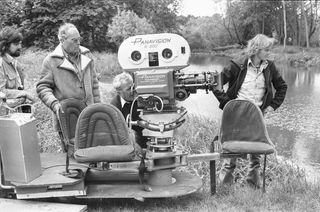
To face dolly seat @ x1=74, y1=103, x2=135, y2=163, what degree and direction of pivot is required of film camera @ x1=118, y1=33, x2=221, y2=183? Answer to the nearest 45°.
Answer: approximately 180°

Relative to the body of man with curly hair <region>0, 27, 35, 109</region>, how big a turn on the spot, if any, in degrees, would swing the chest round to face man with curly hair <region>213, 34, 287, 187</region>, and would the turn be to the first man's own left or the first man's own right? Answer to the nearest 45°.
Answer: approximately 45° to the first man's own left

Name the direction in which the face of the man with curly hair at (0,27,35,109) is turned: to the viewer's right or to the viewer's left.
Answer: to the viewer's right

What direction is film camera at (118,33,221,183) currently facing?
to the viewer's right

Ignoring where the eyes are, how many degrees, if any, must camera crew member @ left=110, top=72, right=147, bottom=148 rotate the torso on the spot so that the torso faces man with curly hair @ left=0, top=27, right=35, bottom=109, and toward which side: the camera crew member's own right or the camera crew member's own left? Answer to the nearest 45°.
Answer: approximately 135° to the camera crew member's own right

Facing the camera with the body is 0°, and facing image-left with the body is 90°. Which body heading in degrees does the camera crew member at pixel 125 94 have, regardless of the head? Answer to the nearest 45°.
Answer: approximately 315°

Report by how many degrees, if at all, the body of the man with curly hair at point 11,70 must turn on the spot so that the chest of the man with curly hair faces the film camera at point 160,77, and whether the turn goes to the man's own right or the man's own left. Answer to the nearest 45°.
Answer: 0° — they already face it

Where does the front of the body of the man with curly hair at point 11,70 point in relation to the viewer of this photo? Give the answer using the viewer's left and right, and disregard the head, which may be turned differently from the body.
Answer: facing the viewer and to the right of the viewer

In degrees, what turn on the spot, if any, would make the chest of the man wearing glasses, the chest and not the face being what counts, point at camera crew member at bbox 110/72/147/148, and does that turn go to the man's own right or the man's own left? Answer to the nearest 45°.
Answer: approximately 45° to the man's own left

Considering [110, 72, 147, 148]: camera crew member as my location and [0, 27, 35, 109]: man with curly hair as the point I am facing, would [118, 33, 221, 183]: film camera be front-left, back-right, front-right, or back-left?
back-left

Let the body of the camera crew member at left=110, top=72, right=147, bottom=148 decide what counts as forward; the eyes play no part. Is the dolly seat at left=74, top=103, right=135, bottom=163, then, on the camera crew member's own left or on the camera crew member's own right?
on the camera crew member's own right
